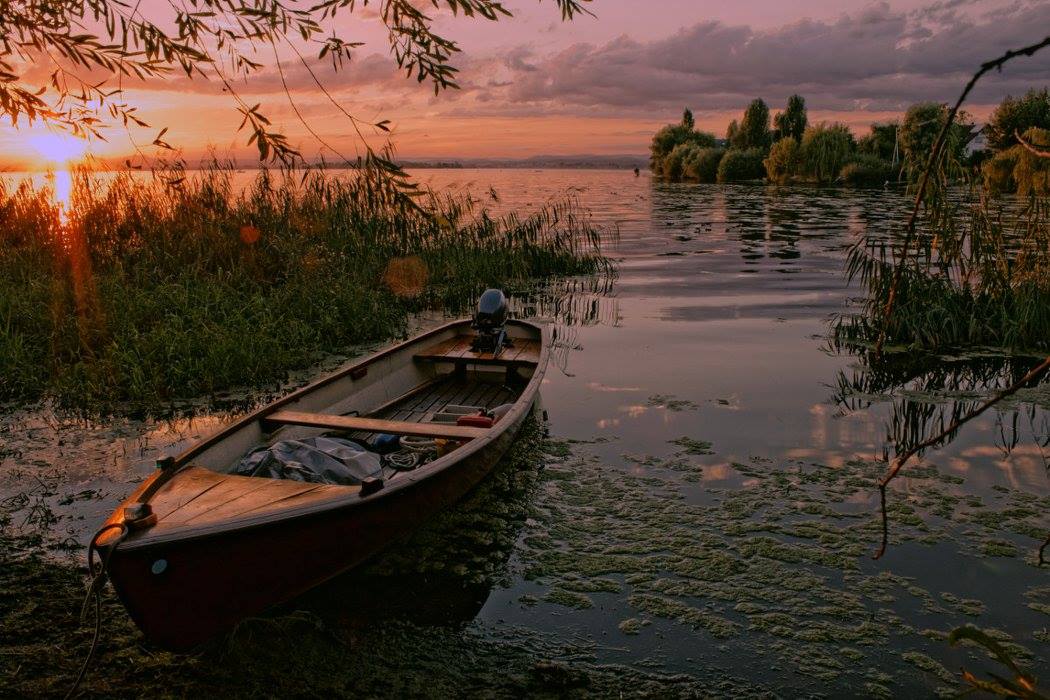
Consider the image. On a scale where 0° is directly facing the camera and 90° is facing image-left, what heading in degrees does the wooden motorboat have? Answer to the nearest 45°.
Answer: approximately 45°
